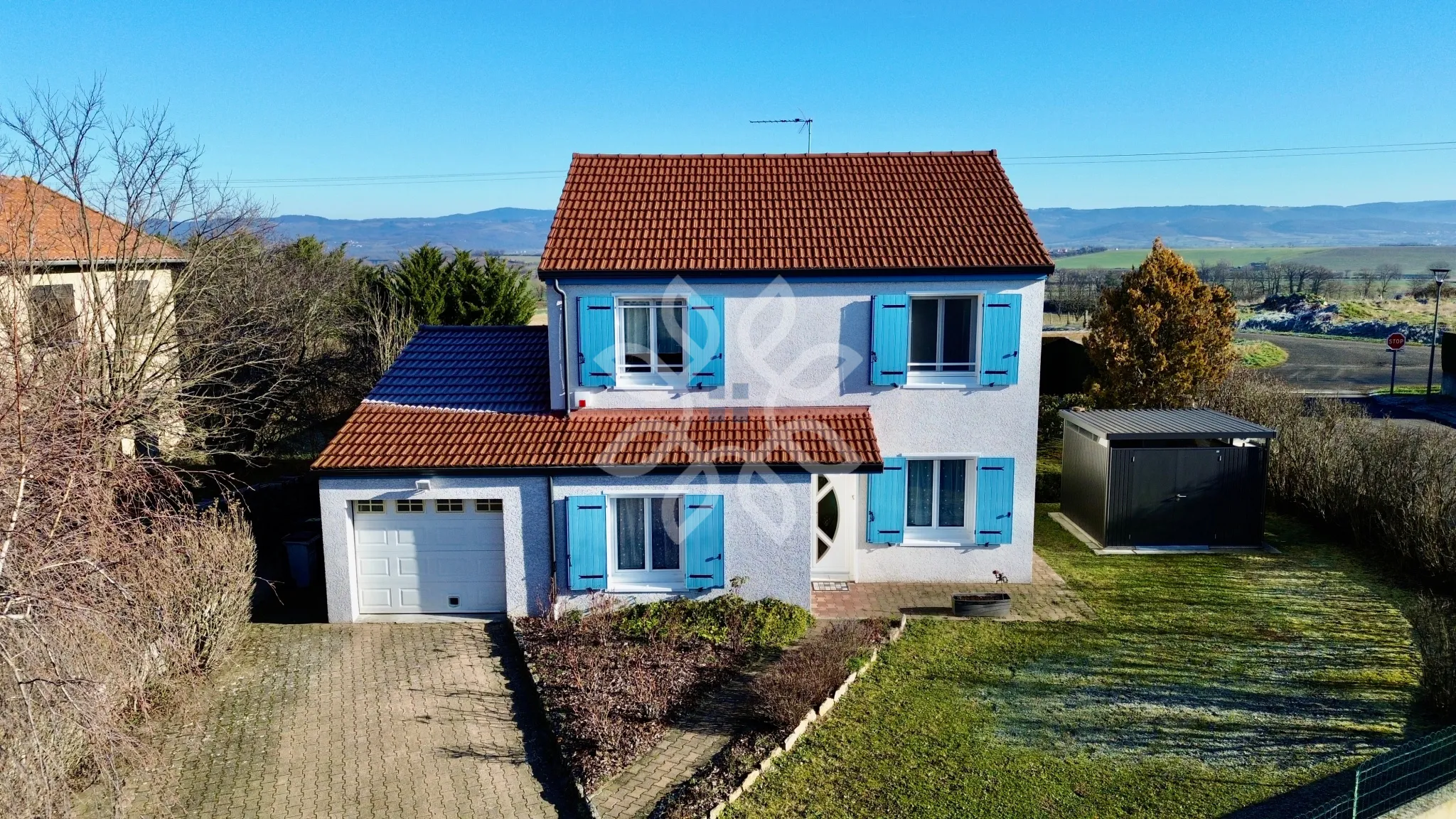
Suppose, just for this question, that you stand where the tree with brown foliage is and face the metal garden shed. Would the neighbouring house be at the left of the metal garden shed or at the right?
right

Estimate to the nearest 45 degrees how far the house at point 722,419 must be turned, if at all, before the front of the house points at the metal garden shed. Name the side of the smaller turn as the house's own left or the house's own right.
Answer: approximately 90° to the house's own left

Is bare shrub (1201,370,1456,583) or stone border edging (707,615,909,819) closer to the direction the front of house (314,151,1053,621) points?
the stone border edging

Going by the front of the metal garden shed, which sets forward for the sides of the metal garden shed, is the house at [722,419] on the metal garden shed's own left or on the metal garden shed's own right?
on the metal garden shed's own right

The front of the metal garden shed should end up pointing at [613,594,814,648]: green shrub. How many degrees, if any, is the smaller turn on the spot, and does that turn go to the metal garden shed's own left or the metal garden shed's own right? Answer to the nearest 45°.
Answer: approximately 45° to the metal garden shed's own right

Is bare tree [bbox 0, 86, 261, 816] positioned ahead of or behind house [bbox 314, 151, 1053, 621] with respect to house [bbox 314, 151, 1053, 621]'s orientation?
ahead

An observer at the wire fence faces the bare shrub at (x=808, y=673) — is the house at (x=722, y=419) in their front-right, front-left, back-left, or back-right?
front-right

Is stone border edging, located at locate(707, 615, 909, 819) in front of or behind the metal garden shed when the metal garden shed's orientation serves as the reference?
in front

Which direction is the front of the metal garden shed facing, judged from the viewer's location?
facing the viewer

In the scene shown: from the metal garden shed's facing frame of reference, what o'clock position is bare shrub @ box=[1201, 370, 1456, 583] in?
The bare shrub is roughly at 8 o'clock from the metal garden shed.

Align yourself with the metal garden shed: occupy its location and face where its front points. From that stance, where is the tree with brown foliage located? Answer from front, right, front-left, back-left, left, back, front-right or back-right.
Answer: back

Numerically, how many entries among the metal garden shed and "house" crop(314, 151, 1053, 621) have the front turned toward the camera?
2

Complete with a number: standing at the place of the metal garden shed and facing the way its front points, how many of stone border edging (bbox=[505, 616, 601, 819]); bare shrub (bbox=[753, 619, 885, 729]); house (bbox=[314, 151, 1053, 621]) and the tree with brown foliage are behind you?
1

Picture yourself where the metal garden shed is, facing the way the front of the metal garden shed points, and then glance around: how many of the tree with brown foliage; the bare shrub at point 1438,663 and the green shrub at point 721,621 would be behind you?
1

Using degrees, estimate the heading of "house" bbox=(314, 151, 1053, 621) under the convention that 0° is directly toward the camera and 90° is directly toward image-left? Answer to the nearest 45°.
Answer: approximately 0°

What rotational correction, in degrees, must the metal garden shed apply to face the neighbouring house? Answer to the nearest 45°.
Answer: approximately 90° to its right
